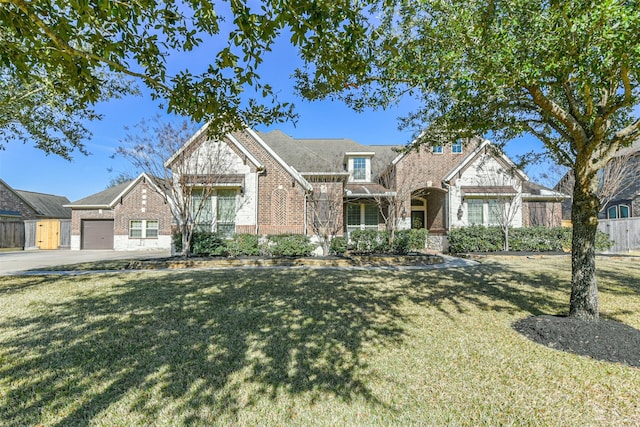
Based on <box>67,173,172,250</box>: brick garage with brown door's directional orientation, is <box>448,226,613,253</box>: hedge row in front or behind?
in front

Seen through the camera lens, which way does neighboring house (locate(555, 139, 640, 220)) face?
facing the viewer

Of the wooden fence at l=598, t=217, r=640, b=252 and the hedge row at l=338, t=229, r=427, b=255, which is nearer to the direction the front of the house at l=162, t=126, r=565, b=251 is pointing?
the hedge row

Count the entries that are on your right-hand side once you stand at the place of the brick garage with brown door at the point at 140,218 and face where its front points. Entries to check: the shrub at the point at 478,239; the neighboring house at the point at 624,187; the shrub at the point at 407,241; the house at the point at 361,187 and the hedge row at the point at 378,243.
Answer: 0

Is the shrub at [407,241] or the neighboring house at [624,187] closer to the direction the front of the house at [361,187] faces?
the shrub

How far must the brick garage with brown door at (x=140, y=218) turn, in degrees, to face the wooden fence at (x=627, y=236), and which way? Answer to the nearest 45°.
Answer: approximately 45° to its left

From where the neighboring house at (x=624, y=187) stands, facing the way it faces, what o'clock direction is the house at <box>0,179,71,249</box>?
The house is roughly at 2 o'clock from the neighboring house.

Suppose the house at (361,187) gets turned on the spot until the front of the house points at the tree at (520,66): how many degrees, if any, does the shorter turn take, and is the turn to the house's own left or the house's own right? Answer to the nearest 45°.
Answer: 0° — it already faces it

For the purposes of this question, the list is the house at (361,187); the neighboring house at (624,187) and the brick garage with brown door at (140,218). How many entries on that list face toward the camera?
3

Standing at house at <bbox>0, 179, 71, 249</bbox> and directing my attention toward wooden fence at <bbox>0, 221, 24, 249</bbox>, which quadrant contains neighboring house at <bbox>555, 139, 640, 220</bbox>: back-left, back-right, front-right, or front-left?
back-left

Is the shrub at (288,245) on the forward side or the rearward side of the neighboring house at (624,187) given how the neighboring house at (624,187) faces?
on the forward side

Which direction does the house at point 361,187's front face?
toward the camera

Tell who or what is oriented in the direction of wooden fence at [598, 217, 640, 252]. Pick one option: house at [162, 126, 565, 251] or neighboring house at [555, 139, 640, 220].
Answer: the neighboring house

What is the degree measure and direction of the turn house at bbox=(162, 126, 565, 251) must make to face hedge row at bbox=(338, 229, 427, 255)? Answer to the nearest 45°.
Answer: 0° — it already faces it

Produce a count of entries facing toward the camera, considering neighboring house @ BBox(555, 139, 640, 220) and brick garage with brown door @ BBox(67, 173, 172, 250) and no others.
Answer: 2
